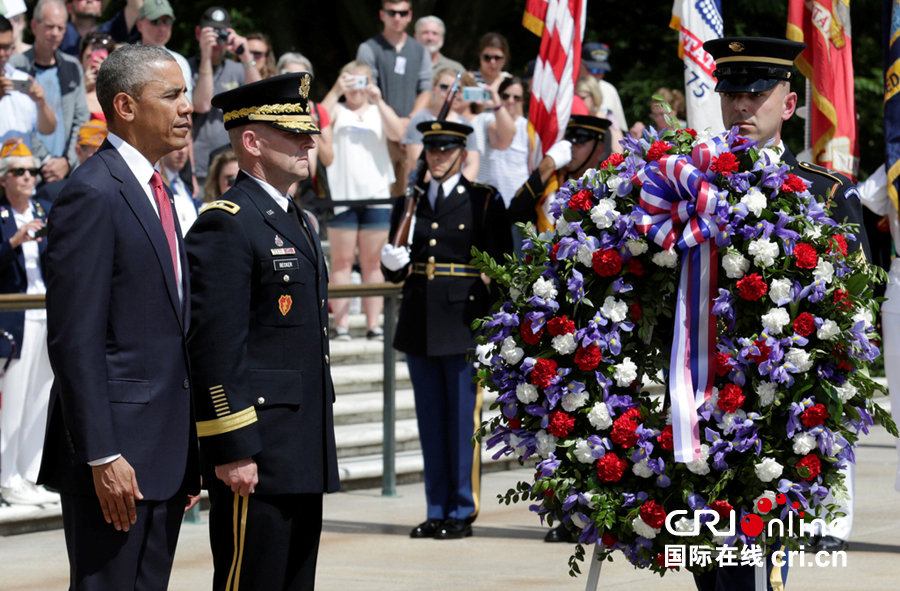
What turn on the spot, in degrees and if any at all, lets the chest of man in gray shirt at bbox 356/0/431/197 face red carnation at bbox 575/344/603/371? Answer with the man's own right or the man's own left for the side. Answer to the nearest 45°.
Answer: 0° — they already face it

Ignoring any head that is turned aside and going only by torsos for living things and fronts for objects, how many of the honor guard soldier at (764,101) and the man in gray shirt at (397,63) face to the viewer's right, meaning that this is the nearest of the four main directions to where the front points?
0

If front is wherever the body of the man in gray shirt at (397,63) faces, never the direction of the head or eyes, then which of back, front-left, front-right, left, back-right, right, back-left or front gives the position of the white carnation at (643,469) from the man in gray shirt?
front

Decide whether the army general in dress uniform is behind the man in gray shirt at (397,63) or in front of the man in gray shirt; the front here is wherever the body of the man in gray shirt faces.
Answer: in front

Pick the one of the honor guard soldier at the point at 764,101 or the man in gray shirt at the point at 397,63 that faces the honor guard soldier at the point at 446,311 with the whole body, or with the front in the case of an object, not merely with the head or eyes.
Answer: the man in gray shirt

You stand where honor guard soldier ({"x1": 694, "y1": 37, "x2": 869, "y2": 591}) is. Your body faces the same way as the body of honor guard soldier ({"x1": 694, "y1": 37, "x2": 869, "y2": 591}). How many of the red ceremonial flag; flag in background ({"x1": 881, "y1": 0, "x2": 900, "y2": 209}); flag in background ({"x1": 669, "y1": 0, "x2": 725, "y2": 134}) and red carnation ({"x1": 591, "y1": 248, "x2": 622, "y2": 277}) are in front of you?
1

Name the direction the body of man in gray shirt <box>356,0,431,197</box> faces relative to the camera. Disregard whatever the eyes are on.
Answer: toward the camera

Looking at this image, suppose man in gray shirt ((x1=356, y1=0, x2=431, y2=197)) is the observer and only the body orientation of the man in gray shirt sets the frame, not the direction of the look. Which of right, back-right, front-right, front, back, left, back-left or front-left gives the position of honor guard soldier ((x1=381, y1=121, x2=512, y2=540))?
front

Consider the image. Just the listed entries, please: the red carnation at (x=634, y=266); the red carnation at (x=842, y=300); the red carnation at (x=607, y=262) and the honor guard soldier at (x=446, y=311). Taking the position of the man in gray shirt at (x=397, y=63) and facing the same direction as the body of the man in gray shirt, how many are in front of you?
4

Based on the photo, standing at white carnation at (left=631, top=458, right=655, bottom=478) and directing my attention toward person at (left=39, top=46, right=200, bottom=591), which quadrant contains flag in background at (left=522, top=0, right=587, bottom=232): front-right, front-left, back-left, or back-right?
back-right

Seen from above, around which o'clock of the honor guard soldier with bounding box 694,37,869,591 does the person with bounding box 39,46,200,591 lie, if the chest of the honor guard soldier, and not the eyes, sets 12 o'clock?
The person is roughly at 12 o'clock from the honor guard soldier.

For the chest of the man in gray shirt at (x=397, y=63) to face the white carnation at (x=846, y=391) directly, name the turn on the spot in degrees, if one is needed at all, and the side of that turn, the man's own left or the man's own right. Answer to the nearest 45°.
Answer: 0° — they already face it
